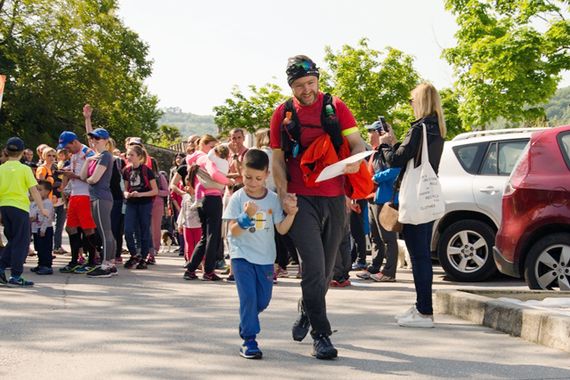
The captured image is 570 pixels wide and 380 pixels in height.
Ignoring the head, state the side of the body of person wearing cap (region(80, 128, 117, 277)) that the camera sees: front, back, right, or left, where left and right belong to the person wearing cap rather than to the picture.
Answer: left

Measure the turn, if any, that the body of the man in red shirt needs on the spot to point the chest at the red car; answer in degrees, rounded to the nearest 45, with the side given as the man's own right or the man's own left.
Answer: approximately 135° to the man's own left

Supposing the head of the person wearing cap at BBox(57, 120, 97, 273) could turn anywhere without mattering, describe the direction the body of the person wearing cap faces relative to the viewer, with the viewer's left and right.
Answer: facing to the left of the viewer

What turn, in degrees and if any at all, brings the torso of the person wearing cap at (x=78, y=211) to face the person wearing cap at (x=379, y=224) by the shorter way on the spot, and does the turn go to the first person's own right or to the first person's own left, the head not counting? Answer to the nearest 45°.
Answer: approximately 180°

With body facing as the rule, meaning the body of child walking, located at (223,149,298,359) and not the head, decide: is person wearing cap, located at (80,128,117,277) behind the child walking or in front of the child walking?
behind

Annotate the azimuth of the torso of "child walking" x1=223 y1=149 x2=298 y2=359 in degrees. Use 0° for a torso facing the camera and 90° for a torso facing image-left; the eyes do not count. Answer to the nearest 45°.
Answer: approximately 0°

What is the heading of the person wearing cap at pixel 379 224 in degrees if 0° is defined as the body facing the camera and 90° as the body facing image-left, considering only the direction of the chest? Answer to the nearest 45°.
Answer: approximately 90°
